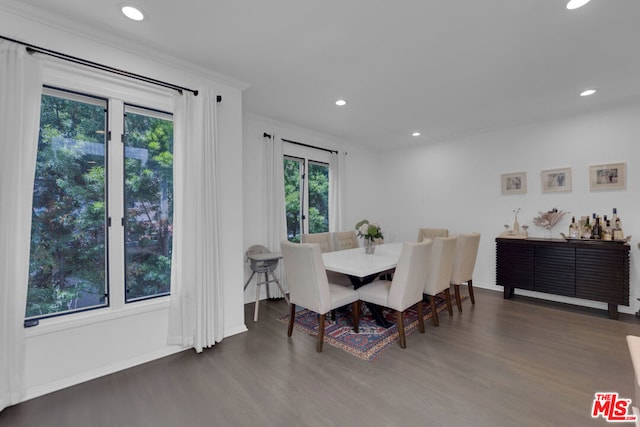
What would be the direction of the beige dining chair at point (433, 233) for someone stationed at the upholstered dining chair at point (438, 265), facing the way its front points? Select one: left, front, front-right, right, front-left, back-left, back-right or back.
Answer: front-right

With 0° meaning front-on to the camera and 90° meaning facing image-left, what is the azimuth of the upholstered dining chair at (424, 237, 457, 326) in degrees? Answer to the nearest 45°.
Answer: approximately 135°

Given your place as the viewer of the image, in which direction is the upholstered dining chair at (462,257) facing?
facing away from the viewer and to the left of the viewer

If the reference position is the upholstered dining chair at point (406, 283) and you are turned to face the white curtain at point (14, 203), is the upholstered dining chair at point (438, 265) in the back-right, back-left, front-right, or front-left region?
back-right

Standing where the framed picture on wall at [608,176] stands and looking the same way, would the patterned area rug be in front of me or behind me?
in front

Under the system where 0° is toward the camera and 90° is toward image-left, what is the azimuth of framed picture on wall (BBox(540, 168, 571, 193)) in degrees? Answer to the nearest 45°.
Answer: approximately 0°

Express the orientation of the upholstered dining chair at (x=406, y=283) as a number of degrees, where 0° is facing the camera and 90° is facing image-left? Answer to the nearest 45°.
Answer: approximately 135°

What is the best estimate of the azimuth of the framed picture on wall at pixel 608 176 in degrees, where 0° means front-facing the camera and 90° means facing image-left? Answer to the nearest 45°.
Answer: approximately 0°

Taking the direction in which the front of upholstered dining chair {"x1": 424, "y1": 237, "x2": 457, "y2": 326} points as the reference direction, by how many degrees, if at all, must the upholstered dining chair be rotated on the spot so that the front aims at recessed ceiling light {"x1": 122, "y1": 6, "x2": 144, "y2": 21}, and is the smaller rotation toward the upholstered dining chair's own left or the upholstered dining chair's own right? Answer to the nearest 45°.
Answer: approximately 90° to the upholstered dining chair's own left

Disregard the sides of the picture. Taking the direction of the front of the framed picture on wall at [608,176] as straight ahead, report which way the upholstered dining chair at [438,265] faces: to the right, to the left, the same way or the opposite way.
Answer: to the right

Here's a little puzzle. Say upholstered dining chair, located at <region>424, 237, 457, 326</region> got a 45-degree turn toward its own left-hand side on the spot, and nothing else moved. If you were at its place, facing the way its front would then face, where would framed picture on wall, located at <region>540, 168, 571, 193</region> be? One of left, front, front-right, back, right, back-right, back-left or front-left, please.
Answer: back-right

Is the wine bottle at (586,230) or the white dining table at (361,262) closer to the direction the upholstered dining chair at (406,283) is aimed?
the white dining table

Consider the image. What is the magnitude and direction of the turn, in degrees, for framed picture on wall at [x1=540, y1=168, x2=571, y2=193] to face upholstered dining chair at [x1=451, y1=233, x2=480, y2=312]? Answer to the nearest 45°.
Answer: approximately 45° to its right

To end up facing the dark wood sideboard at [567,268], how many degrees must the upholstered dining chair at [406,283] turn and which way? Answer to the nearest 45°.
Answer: approximately 90° to its right

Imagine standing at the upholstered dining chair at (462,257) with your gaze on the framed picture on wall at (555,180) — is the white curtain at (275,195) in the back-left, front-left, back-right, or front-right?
back-left
